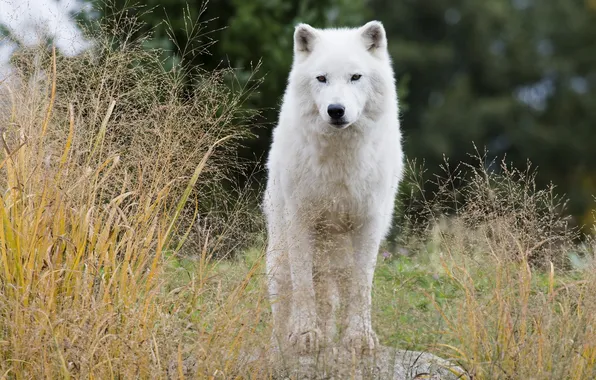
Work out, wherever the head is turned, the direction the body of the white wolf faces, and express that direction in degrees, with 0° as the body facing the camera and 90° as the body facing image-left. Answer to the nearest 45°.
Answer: approximately 0°
